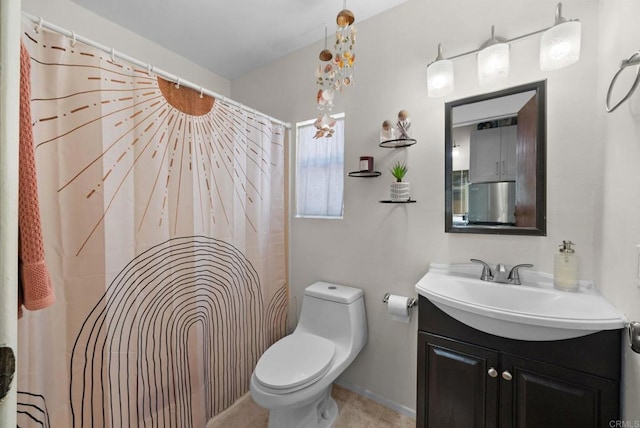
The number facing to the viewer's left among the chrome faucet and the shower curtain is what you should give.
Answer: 0

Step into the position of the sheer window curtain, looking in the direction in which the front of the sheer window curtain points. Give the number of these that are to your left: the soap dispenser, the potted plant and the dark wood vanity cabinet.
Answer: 3

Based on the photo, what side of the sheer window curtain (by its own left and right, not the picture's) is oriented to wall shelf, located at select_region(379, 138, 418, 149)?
left

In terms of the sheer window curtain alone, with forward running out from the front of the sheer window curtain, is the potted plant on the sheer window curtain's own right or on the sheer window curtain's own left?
on the sheer window curtain's own left

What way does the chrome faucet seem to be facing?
toward the camera

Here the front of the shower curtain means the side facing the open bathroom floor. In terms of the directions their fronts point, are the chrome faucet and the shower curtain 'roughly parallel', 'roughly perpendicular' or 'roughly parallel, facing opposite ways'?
roughly perpendicular

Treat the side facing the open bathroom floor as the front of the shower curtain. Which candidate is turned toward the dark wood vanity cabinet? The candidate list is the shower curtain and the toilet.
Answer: the shower curtain

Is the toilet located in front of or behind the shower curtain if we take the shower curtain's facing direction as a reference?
in front

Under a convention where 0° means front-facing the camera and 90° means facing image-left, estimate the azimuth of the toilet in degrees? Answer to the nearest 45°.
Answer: approximately 45°

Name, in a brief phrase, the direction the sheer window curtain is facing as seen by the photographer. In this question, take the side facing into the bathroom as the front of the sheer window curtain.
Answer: facing the viewer and to the left of the viewer

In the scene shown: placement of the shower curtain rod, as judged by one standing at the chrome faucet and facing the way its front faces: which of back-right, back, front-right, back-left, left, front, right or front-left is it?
front-right

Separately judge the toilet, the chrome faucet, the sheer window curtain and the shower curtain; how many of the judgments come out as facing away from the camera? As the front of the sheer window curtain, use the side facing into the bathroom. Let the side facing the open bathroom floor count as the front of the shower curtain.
0
